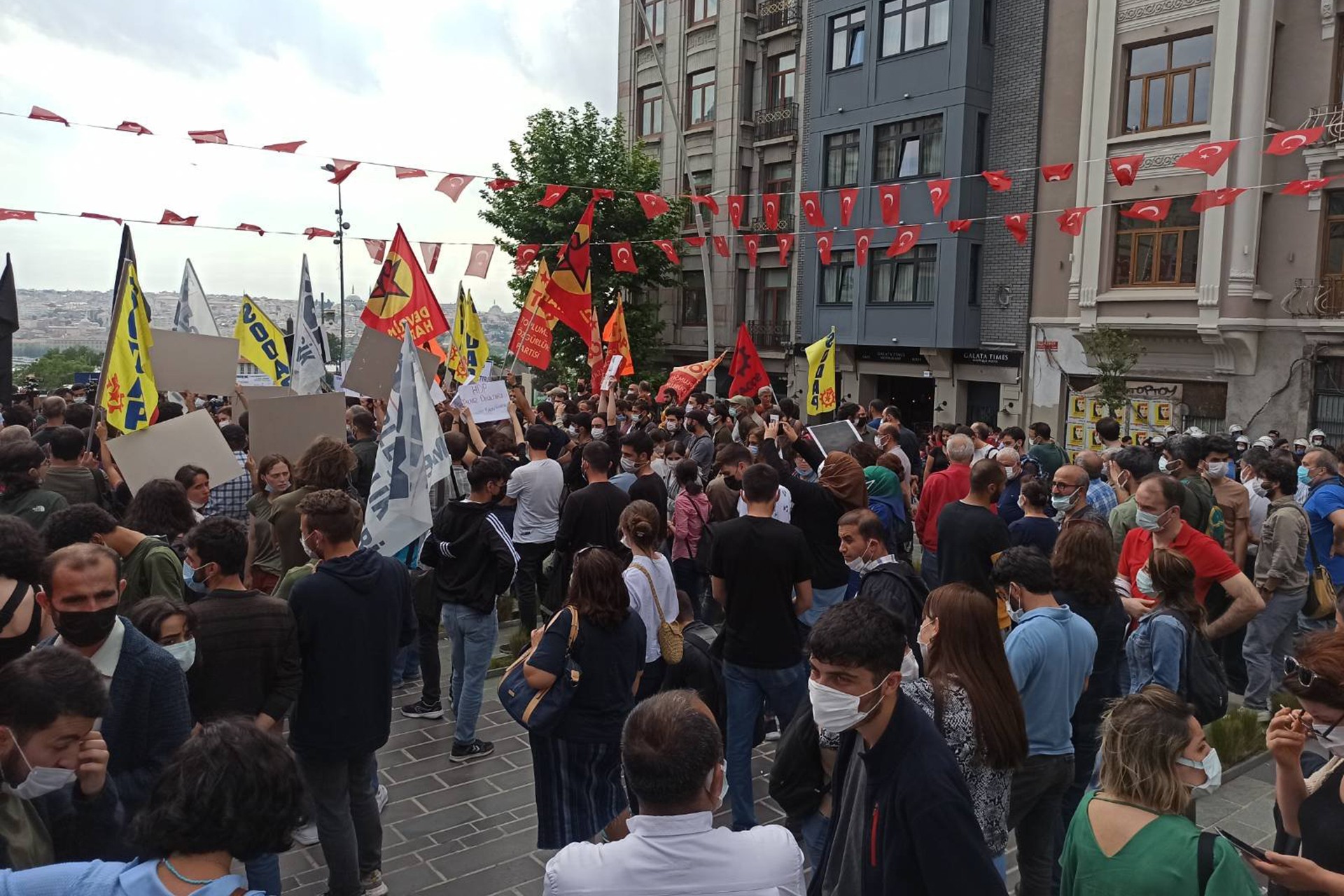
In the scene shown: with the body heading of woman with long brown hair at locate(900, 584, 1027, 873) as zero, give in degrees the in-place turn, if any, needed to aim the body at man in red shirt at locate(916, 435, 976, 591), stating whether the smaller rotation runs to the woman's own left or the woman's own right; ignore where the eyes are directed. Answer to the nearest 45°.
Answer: approximately 45° to the woman's own right

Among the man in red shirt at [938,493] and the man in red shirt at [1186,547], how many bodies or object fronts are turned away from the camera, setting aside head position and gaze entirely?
1

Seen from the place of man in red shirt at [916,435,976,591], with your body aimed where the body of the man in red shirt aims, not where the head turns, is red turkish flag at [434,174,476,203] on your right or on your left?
on your left

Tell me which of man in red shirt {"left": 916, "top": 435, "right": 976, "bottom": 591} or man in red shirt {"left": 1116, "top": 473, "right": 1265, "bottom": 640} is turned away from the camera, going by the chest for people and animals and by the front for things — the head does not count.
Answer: man in red shirt {"left": 916, "top": 435, "right": 976, "bottom": 591}

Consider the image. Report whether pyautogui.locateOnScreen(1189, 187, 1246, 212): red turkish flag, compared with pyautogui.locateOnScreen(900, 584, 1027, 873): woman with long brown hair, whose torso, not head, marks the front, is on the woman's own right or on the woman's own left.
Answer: on the woman's own right

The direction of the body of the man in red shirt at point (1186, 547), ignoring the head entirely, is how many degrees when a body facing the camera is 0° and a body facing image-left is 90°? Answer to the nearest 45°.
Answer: approximately 45°

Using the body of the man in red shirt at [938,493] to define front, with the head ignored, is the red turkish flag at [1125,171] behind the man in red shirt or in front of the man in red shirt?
in front

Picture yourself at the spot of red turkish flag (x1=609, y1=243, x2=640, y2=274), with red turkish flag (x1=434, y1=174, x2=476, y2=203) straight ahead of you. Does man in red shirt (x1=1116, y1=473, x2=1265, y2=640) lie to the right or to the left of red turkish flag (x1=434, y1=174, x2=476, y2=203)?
left

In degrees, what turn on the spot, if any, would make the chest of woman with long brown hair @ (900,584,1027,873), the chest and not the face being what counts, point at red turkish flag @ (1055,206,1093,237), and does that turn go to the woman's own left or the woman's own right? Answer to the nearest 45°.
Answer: approximately 45° to the woman's own right

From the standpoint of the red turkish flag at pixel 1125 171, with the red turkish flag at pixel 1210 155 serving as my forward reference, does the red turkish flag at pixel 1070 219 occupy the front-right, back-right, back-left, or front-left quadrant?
back-left

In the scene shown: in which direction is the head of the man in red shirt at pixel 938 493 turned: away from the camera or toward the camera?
away from the camera

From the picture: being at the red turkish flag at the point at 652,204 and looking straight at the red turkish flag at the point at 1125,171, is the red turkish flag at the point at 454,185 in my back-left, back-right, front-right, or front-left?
back-right

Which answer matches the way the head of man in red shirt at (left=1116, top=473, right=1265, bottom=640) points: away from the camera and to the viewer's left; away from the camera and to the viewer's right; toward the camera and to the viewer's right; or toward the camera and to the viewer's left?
toward the camera and to the viewer's left

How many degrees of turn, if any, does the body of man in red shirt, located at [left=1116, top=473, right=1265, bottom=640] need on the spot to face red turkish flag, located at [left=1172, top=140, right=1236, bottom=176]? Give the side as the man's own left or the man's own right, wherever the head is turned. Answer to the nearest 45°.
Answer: approximately 135° to the man's own right

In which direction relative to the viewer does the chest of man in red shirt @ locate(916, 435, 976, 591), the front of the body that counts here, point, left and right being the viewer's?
facing away from the viewer

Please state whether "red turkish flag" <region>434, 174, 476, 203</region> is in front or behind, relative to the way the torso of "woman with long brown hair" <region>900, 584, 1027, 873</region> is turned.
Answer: in front

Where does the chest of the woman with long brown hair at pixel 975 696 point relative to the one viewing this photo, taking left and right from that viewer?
facing away from the viewer and to the left of the viewer

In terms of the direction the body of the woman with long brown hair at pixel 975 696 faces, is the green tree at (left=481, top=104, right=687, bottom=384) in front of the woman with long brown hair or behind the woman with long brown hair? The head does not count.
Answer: in front

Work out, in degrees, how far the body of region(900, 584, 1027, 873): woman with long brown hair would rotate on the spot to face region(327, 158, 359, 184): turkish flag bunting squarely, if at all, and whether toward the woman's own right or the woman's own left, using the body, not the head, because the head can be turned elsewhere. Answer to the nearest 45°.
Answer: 0° — they already face it
